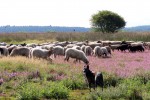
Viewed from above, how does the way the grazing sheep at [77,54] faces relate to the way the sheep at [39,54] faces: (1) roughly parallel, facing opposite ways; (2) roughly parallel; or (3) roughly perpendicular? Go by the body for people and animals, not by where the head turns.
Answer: roughly parallel
